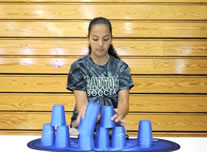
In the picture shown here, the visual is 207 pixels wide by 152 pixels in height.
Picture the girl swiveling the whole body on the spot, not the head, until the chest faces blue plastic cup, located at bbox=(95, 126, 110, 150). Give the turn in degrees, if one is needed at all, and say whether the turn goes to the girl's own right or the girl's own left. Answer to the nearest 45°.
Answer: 0° — they already face it

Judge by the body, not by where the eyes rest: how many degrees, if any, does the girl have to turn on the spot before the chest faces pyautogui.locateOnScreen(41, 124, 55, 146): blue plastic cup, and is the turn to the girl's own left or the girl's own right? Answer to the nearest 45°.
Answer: approximately 45° to the girl's own right

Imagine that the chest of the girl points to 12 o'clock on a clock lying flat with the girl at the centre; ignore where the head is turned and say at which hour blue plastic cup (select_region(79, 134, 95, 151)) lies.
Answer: The blue plastic cup is roughly at 12 o'clock from the girl.

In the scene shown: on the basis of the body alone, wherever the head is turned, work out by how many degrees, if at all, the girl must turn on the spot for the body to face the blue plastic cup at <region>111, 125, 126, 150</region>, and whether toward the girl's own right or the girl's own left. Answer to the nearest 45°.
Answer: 0° — they already face it

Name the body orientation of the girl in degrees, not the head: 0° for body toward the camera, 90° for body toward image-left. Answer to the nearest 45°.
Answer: approximately 0°

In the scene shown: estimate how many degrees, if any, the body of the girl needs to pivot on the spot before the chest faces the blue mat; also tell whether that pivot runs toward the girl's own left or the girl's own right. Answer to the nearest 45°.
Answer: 0° — they already face it
